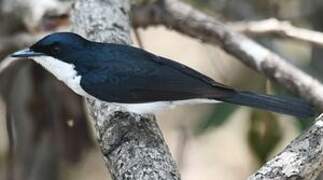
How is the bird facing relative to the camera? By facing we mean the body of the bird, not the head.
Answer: to the viewer's left

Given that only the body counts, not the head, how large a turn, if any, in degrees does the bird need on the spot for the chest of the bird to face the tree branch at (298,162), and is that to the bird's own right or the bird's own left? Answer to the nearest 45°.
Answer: approximately 135° to the bird's own left
